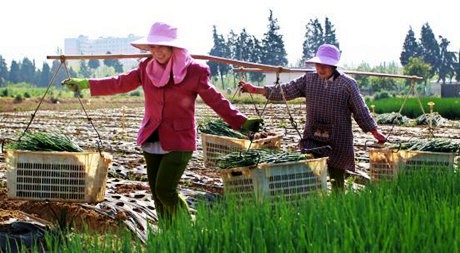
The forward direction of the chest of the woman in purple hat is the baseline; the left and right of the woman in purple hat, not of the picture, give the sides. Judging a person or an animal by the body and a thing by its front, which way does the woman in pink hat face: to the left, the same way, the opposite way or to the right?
the same way

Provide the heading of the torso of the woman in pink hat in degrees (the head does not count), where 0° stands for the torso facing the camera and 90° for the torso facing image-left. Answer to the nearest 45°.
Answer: approximately 45°

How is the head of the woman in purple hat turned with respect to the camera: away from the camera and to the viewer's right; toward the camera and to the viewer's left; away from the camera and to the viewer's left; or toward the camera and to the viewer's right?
toward the camera and to the viewer's left

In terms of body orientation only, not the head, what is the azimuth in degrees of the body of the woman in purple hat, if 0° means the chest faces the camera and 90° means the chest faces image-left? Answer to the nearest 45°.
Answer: approximately 45°

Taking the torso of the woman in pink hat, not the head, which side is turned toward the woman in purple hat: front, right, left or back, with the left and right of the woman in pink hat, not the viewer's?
back

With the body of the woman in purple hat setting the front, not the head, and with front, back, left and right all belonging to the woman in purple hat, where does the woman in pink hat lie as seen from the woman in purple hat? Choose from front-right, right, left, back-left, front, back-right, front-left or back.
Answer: front

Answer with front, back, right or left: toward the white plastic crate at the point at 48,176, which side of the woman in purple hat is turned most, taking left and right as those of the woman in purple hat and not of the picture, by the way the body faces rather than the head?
front
